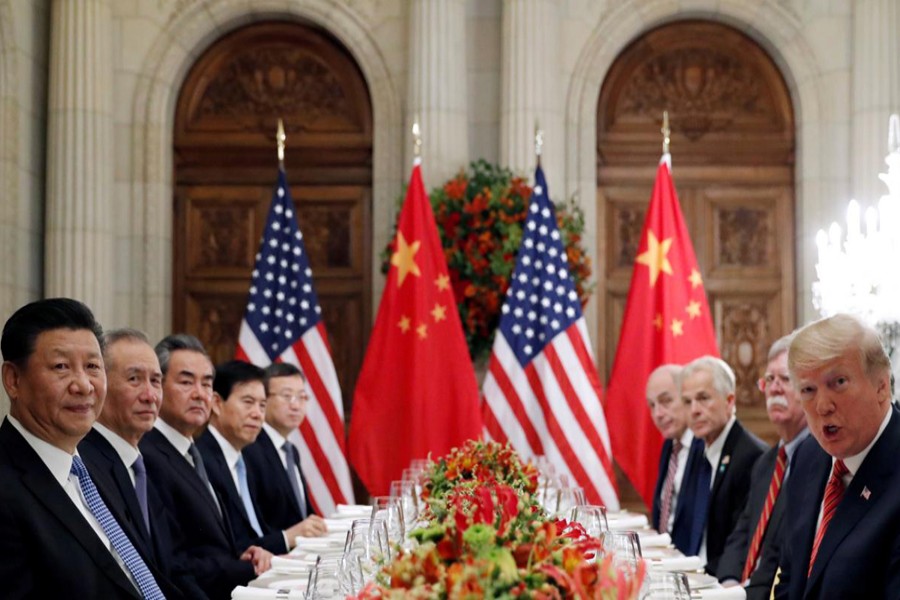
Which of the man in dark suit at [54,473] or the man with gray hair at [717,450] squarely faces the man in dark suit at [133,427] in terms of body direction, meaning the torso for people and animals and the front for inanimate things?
the man with gray hair

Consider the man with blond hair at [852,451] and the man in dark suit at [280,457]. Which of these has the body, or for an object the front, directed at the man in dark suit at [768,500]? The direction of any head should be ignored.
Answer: the man in dark suit at [280,457]

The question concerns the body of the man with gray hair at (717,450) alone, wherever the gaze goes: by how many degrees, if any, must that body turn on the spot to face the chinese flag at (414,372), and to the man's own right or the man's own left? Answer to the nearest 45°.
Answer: approximately 90° to the man's own right

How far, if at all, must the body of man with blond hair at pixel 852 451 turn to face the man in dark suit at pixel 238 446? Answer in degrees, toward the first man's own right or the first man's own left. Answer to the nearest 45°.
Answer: approximately 90° to the first man's own right

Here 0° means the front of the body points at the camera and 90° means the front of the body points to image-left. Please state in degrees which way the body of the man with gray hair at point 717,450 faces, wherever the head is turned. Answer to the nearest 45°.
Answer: approximately 45°

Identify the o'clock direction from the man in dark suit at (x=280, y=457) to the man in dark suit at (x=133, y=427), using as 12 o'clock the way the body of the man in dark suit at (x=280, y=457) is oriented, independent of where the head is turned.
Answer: the man in dark suit at (x=133, y=427) is roughly at 2 o'clock from the man in dark suit at (x=280, y=457).

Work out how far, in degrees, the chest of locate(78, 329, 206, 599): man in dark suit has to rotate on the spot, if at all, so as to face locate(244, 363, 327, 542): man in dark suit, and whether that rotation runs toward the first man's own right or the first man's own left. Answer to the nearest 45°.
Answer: approximately 135° to the first man's own left

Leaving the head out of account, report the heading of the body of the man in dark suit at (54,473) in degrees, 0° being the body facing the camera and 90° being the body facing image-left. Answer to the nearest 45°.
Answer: approximately 315°

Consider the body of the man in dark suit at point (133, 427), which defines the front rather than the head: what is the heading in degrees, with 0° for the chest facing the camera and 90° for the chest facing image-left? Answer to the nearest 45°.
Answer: approximately 315°
